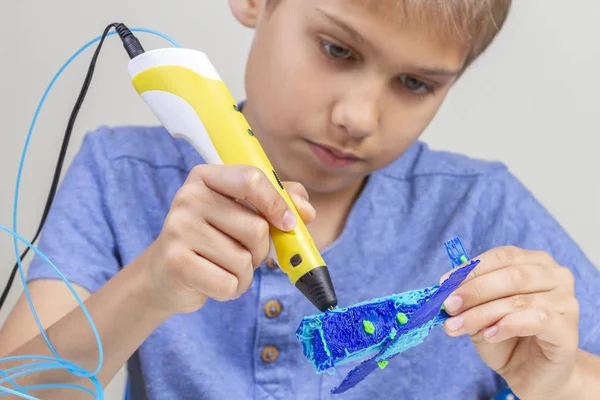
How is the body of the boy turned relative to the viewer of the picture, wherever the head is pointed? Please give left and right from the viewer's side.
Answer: facing the viewer
